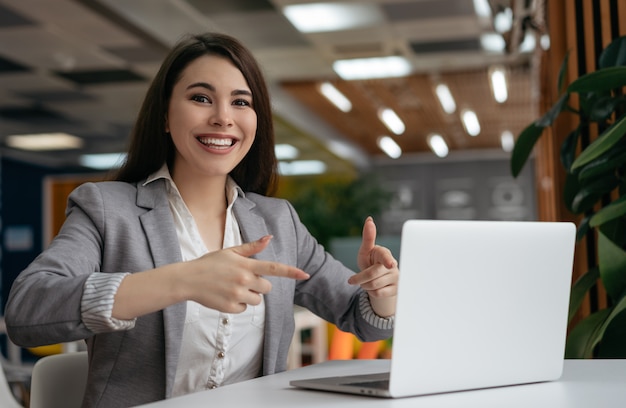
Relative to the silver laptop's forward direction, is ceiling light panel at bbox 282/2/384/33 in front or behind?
in front

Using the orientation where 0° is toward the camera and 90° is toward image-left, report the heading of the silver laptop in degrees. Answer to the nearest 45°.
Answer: approximately 135°

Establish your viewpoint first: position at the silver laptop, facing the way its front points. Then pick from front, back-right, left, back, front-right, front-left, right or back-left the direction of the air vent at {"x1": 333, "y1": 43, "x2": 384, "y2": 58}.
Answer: front-right

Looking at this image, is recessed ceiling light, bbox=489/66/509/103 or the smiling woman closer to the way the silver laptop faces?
the smiling woman

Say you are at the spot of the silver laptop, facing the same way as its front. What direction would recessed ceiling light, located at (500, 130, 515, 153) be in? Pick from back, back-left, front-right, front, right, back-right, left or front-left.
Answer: front-right

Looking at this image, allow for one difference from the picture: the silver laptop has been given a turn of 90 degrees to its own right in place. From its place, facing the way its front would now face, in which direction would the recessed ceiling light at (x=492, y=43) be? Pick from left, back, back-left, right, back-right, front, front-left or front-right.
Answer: front-left

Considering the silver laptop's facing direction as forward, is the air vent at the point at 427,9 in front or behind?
in front

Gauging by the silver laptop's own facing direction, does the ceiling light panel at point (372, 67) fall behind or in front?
in front
